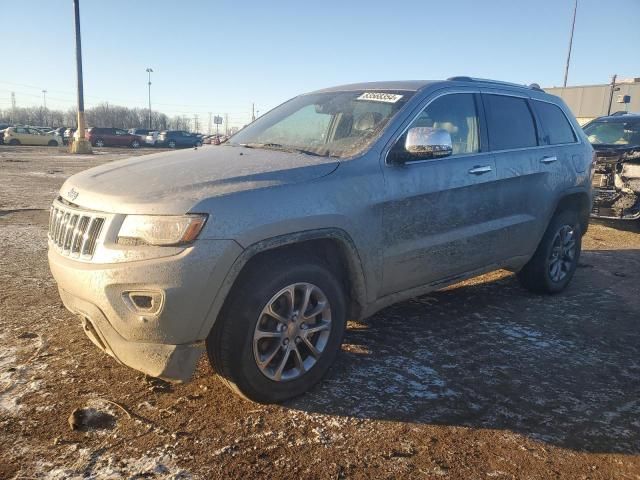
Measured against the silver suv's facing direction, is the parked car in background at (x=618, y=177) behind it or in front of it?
behind

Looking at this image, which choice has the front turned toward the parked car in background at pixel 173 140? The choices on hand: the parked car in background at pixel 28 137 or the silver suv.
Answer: the parked car in background at pixel 28 137

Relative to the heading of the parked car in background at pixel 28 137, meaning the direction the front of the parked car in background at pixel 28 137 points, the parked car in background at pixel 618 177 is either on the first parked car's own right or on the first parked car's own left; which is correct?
on the first parked car's own right

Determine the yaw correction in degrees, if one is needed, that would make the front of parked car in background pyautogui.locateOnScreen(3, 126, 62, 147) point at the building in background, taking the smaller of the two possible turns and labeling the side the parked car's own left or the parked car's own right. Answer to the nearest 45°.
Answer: approximately 45° to the parked car's own right

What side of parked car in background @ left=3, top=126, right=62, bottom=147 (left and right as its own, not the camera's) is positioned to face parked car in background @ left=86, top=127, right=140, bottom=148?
front

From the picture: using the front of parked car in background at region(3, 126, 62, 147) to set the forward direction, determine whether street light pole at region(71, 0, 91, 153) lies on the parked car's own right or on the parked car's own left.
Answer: on the parked car's own right

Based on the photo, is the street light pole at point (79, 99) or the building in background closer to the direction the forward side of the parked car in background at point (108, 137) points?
the building in background

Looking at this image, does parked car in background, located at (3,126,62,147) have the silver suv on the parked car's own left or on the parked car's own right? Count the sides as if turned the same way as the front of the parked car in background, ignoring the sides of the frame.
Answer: on the parked car's own right

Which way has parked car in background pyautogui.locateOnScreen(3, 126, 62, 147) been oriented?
to the viewer's right

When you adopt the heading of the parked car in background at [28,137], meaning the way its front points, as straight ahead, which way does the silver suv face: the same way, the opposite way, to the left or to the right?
the opposite way

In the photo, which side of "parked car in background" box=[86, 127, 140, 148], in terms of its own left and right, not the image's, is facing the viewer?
right
